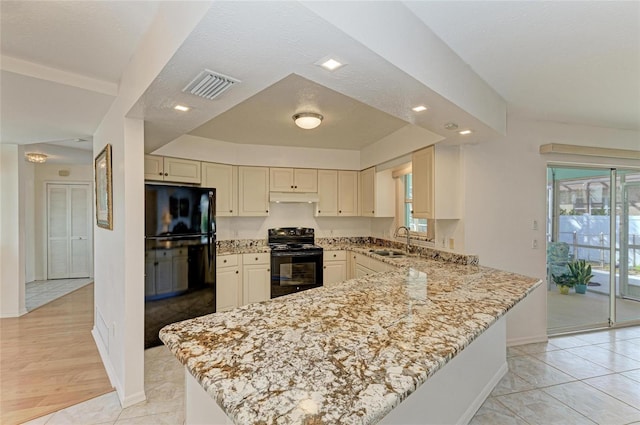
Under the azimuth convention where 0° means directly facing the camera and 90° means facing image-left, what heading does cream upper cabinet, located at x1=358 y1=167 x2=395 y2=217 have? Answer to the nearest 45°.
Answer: approximately 45°

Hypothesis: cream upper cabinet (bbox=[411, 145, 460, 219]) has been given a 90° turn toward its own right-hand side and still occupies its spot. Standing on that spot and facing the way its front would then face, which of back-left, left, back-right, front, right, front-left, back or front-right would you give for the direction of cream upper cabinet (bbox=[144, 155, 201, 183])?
front-left

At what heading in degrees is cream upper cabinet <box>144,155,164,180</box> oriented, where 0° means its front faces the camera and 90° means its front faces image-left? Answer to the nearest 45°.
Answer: approximately 315°

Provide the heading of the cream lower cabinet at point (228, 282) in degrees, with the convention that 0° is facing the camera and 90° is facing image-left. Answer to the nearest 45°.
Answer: approximately 315°

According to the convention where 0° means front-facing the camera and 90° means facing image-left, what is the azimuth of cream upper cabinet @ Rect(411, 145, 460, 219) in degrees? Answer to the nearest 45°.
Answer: approximately 45°

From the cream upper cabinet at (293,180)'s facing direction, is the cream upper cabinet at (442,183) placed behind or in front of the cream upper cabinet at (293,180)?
in front

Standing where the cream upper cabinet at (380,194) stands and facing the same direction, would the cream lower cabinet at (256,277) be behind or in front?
in front
